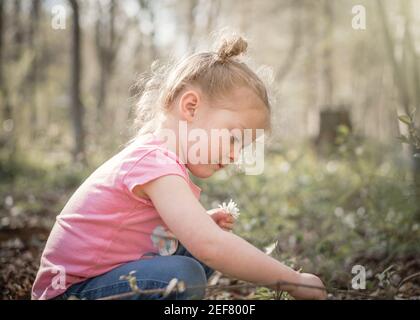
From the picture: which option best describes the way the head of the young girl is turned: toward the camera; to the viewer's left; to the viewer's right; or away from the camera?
to the viewer's right

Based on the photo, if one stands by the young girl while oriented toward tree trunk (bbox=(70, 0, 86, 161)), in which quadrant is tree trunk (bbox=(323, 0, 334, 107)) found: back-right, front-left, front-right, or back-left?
front-right

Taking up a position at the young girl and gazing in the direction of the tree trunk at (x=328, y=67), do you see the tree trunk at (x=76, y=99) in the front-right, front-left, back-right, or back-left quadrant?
front-left

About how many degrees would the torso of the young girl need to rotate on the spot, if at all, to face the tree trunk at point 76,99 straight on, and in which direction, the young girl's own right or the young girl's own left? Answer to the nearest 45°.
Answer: approximately 90° to the young girl's own left

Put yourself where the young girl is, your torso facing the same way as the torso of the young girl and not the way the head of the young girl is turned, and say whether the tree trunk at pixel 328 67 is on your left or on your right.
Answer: on your left

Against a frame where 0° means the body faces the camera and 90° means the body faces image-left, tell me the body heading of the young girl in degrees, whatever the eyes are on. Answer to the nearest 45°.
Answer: approximately 270°
